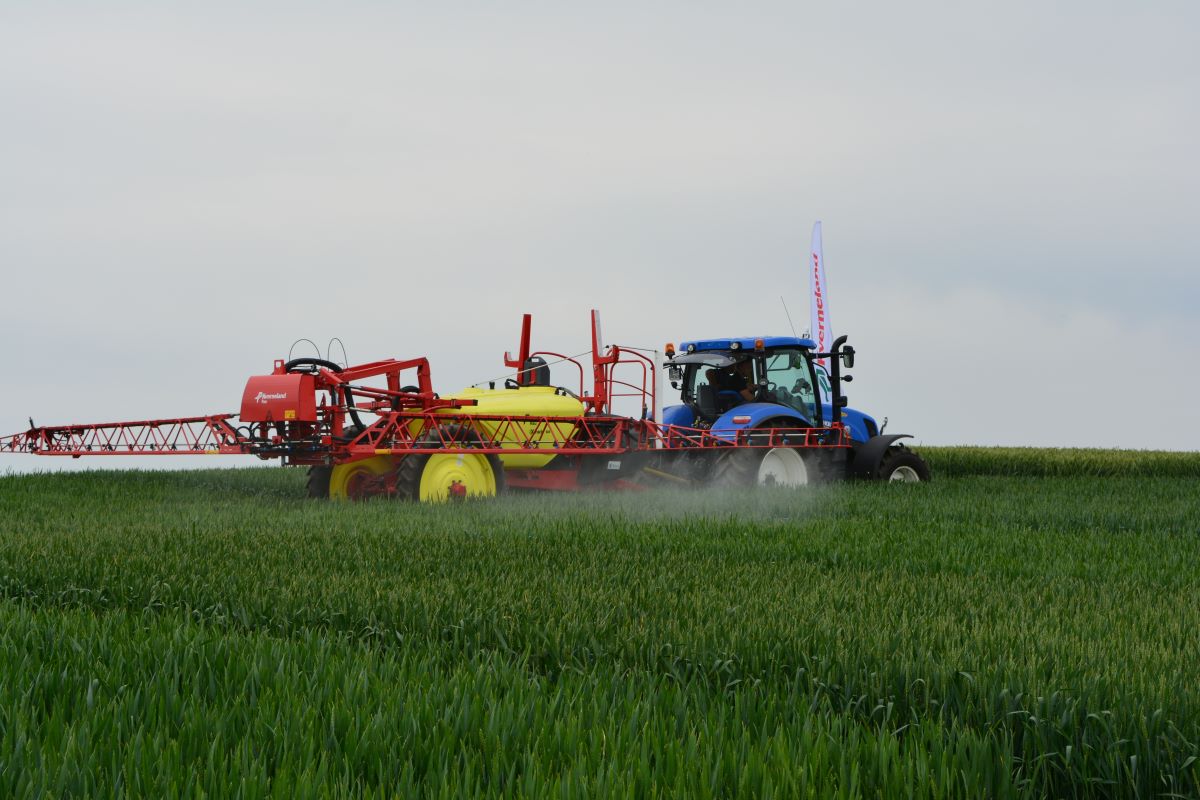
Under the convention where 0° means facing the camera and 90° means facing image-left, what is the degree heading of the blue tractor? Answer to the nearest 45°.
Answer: approximately 225°
